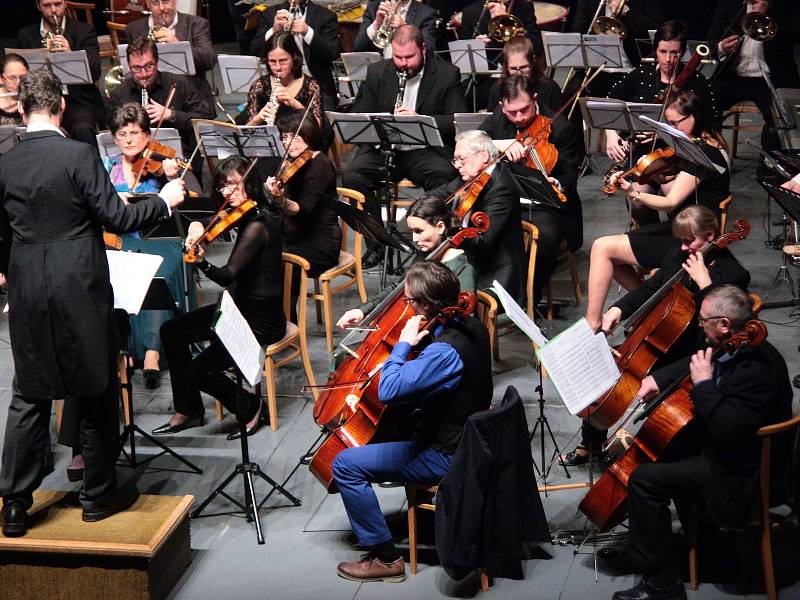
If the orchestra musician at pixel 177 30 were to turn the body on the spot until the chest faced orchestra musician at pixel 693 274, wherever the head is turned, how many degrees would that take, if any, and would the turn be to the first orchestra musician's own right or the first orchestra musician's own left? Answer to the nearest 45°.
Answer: approximately 45° to the first orchestra musician's own left

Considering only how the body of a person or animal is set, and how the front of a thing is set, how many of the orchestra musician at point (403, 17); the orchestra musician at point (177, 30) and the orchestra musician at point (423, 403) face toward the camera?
2

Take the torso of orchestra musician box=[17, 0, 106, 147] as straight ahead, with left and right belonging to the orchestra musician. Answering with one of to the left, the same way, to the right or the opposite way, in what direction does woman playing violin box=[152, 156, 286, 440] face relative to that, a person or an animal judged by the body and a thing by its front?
to the right

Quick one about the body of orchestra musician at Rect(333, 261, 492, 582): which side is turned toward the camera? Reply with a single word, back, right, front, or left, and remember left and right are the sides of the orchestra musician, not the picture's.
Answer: left

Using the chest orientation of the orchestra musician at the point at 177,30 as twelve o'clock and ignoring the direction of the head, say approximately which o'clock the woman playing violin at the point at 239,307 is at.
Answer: The woman playing violin is roughly at 12 o'clock from the orchestra musician.

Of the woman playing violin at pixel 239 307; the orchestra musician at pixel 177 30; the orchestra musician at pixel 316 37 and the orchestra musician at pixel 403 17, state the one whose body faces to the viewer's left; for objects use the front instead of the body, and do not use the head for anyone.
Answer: the woman playing violin

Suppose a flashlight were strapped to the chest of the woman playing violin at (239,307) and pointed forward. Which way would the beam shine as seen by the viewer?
to the viewer's left

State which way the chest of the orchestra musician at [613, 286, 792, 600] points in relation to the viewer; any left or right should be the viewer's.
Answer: facing to the left of the viewer

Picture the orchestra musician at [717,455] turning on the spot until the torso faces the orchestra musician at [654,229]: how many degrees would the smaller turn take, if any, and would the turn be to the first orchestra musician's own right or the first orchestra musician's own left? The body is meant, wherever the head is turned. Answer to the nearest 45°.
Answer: approximately 90° to the first orchestra musician's own right

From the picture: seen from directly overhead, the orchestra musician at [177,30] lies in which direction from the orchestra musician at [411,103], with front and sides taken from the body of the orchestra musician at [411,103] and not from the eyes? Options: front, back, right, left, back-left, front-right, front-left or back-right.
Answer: back-right

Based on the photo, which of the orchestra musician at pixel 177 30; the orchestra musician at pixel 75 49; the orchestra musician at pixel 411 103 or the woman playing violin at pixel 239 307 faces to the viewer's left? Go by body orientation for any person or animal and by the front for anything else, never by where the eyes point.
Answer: the woman playing violin

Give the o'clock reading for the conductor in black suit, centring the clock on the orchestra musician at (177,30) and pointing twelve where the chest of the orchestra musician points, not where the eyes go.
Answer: The conductor in black suit is roughly at 12 o'clock from the orchestra musician.

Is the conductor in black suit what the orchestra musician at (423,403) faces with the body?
yes
